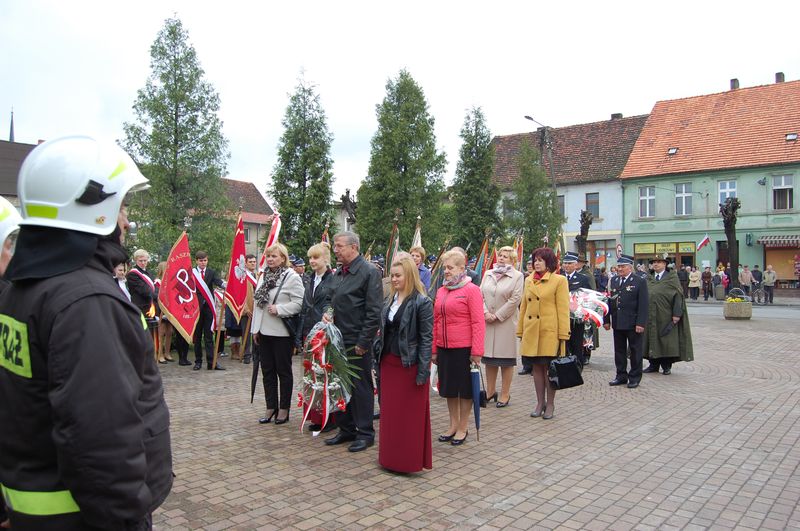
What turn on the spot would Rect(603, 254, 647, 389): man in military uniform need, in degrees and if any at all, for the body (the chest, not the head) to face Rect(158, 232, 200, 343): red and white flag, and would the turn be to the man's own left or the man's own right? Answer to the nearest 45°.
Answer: approximately 45° to the man's own right

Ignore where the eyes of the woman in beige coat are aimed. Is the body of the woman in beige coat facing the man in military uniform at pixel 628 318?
no

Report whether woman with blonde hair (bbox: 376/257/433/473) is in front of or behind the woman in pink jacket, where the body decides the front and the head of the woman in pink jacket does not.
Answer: in front

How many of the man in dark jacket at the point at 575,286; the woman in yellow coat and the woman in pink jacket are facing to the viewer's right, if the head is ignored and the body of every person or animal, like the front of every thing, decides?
0

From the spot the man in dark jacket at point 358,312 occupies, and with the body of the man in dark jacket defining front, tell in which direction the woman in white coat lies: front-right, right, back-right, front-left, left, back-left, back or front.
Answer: right

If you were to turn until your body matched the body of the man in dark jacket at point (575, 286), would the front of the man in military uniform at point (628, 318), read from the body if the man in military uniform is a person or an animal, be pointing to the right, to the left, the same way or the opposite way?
the same way

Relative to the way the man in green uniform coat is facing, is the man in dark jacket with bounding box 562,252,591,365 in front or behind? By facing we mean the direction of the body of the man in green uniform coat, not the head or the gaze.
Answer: in front

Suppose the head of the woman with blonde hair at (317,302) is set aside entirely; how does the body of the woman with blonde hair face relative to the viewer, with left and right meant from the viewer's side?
facing the viewer and to the left of the viewer

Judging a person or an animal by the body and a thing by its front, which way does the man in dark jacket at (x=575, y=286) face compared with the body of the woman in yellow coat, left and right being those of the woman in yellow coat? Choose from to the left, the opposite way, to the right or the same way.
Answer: the same way

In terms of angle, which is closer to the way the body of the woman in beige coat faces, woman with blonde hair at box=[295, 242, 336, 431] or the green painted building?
the woman with blonde hair

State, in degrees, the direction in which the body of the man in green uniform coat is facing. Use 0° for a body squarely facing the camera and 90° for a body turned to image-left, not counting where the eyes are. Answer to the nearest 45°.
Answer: approximately 45°

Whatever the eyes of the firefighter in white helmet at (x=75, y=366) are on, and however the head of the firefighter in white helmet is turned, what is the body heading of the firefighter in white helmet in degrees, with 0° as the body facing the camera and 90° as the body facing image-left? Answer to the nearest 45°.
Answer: approximately 225°

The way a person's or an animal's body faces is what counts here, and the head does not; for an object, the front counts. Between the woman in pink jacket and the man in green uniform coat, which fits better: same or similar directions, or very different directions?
same or similar directions

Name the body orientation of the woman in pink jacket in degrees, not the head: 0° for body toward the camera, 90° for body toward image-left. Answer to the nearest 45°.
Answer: approximately 45°

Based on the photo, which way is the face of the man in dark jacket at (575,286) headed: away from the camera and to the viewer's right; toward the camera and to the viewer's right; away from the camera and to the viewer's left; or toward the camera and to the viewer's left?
toward the camera and to the viewer's left

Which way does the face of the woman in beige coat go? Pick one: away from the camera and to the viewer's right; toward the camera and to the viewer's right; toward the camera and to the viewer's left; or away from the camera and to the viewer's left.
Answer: toward the camera and to the viewer's left

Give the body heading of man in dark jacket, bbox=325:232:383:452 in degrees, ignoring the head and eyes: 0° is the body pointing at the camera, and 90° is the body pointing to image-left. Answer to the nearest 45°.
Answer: approximately 45°

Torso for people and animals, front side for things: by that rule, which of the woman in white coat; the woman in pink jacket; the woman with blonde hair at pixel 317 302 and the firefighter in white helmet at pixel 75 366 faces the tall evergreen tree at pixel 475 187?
the firefighter in white helmet

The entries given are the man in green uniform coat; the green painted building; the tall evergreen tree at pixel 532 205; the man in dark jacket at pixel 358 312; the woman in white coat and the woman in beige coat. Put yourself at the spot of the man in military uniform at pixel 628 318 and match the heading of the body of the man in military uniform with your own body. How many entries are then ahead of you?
3

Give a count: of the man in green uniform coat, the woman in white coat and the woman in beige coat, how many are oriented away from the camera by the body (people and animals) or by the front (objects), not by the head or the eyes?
0

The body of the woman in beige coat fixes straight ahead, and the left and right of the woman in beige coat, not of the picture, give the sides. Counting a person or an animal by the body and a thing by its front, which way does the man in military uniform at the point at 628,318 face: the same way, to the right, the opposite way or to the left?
the same way

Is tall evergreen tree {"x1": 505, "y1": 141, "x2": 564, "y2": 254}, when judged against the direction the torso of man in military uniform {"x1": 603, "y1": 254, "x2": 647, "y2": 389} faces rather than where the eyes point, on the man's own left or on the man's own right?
on the man's own right

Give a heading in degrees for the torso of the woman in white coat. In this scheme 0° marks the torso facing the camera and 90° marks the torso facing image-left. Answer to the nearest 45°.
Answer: approximately 45°
